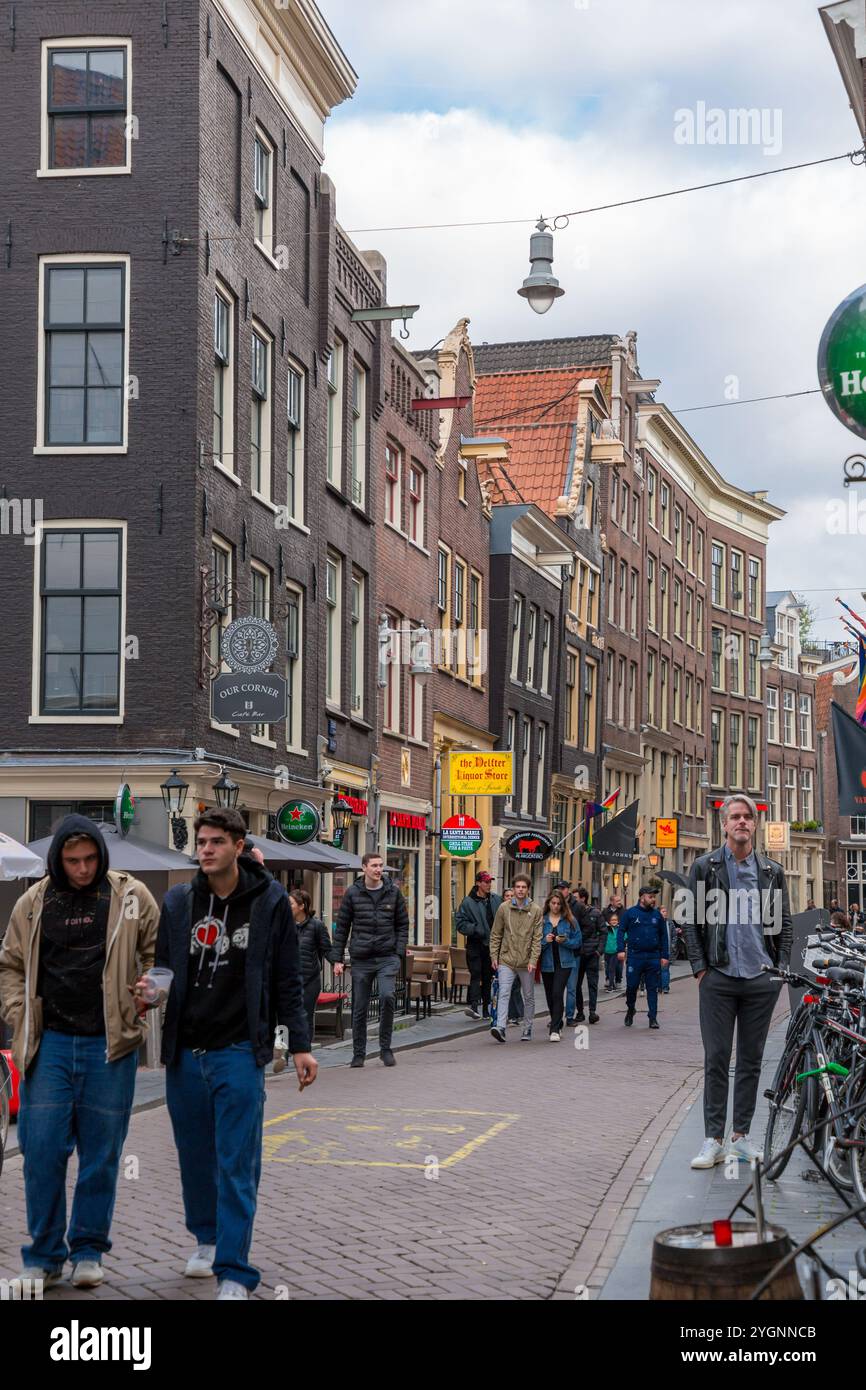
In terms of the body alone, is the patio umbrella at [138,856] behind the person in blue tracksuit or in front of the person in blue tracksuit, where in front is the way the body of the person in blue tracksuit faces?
in front

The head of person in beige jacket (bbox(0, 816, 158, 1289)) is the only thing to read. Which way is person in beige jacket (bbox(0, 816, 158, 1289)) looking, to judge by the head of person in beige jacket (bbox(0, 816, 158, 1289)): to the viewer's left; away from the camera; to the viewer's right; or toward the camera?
toward the camera

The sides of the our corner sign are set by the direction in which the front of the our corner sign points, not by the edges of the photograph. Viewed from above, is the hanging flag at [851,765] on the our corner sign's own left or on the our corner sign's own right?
on the our corner sign's own left

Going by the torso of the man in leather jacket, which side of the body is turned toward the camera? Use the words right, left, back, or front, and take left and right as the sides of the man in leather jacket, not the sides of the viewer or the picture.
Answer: front

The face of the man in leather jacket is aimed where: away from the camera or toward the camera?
toward the camera

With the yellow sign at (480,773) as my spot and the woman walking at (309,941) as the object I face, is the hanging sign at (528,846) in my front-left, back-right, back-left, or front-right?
back-left

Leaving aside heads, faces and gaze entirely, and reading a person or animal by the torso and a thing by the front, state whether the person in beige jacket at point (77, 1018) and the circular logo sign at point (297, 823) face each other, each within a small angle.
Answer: no

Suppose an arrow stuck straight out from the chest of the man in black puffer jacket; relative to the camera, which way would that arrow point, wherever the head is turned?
toward the camera

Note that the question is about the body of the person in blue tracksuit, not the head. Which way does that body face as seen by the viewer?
toward the camera

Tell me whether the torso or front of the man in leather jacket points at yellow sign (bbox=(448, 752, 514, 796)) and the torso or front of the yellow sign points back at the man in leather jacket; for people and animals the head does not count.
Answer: no

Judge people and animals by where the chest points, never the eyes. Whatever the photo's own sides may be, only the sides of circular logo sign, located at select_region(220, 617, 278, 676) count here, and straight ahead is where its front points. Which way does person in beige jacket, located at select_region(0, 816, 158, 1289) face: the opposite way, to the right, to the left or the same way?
the same way

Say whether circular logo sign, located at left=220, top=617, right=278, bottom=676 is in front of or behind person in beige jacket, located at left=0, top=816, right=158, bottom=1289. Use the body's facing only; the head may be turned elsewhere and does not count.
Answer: behind

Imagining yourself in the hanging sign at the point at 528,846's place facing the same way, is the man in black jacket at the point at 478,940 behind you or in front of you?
in front

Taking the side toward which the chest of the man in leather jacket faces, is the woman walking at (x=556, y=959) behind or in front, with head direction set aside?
behind

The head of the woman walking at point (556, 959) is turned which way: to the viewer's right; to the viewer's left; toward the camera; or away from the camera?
toward the camera

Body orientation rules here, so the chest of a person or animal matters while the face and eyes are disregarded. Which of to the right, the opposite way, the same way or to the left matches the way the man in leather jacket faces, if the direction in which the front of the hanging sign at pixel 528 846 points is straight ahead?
the same way

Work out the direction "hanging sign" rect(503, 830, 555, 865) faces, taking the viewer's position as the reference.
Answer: facing the viewer
